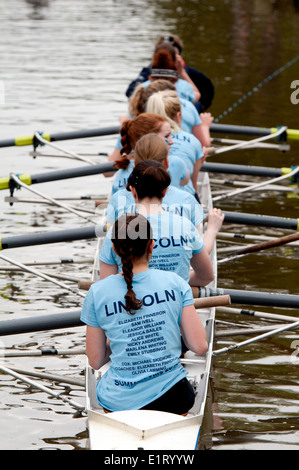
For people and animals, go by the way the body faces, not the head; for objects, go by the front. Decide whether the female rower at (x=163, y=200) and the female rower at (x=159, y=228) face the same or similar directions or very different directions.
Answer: same or similar directions

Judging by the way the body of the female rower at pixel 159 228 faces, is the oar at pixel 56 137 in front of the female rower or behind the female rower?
in front

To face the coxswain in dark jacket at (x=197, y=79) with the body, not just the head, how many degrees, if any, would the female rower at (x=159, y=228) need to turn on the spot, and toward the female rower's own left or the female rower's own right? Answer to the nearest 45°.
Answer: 0° — they already face them

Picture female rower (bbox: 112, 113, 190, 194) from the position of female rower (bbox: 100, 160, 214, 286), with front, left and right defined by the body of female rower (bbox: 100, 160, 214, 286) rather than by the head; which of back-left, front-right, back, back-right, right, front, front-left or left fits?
front

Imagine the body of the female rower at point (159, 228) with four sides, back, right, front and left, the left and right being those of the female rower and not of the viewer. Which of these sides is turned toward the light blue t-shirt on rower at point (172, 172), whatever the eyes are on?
front

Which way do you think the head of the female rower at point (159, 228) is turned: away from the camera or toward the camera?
away from the camera

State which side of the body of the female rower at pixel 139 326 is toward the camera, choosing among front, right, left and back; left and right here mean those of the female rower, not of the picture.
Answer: back

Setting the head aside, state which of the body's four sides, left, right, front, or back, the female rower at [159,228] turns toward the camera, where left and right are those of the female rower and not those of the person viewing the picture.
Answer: back

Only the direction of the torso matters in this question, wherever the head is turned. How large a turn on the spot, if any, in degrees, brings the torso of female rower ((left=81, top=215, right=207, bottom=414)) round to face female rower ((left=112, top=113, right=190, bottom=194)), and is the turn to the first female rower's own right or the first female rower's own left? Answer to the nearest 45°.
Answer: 0° — they already face them

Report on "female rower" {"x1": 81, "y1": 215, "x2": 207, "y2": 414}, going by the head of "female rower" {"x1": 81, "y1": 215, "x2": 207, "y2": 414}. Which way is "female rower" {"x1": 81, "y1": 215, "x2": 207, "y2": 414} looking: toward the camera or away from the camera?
away from the camera

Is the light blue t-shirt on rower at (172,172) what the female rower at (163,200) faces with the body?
yes

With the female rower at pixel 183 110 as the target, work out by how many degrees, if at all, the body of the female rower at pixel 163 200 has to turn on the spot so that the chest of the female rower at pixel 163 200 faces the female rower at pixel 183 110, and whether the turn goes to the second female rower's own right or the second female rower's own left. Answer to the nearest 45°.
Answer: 0° — they already face them

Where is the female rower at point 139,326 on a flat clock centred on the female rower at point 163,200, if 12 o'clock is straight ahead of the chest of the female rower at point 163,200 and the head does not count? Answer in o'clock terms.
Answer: the female rower at point 139,326 is roughly at 6 o'clock from the female rower at point 163,200.

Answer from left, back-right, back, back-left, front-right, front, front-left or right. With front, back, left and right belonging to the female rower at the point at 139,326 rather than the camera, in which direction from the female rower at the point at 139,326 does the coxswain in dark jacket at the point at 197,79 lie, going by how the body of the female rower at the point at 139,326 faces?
front

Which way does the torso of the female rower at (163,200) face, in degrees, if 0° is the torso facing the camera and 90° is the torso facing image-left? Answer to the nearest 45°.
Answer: approximately 180°

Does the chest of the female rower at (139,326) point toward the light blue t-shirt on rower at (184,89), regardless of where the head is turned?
yes
